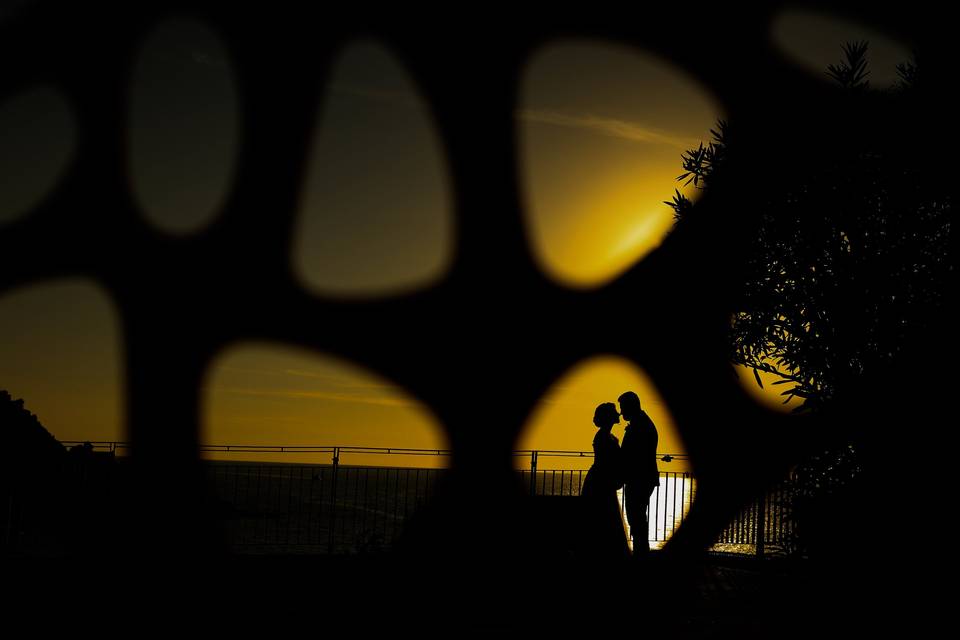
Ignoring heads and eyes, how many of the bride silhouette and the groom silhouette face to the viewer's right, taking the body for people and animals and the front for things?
1

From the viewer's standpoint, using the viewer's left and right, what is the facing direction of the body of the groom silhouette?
facing to the left of the viewer

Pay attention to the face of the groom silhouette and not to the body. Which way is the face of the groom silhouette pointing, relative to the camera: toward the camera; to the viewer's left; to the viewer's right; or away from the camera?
to the viewer's left

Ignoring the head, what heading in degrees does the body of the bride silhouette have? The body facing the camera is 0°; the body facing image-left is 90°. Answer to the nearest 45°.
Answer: approximately 270°

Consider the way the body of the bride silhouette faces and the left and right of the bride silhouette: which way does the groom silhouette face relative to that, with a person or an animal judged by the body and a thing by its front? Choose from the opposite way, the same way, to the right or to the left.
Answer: the opposite way

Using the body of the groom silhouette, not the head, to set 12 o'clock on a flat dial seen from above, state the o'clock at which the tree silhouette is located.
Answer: The tree silhouette is roughly at 5 o'clock from the groom silhouette.

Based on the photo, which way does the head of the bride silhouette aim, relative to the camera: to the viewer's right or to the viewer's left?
to the viewer's right

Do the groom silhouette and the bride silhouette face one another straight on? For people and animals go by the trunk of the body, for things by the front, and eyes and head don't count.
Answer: yes
